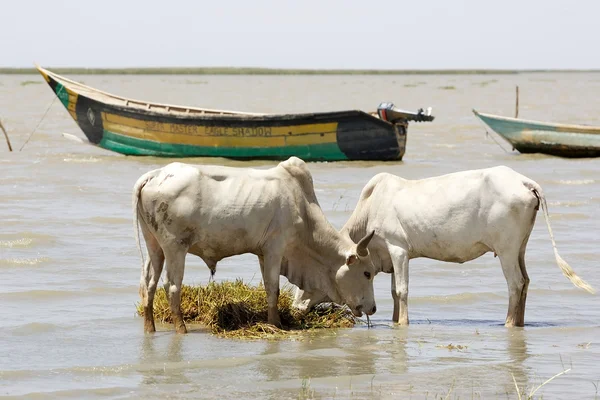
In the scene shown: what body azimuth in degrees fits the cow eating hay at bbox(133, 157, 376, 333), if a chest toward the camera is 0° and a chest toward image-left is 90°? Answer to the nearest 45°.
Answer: approximately 270°

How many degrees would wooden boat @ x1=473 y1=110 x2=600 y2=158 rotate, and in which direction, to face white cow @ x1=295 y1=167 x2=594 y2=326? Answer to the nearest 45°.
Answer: approximately 90° to its left

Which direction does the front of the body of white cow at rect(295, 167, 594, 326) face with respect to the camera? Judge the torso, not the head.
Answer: to the viewer's left

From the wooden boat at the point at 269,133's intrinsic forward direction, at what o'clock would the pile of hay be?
The pile of hay is roughly at 9 o'clock from the wooden boat.

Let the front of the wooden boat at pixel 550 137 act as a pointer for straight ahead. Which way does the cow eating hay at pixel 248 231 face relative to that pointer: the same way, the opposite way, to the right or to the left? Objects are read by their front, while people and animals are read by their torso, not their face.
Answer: the opposite way

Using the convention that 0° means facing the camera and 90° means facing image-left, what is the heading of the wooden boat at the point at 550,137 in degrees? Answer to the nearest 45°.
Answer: approximately 90°

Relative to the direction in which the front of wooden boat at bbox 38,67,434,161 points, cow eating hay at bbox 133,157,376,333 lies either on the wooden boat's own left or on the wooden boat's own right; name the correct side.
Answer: on the wooden boat's own left

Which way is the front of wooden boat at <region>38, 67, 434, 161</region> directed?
to the viewer's left

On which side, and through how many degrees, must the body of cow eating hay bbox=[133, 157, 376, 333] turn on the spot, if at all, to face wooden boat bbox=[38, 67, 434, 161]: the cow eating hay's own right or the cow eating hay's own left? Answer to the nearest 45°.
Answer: approximately 90° to the cow eating hay's own left

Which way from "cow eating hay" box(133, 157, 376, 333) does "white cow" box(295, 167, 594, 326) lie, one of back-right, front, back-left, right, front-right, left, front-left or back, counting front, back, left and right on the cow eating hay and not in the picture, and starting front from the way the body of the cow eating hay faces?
front

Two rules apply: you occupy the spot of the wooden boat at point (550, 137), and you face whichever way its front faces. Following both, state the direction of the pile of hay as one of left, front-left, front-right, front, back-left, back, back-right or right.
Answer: left

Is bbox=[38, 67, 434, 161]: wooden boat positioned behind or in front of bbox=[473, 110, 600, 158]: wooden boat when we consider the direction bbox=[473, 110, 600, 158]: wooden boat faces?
in front
